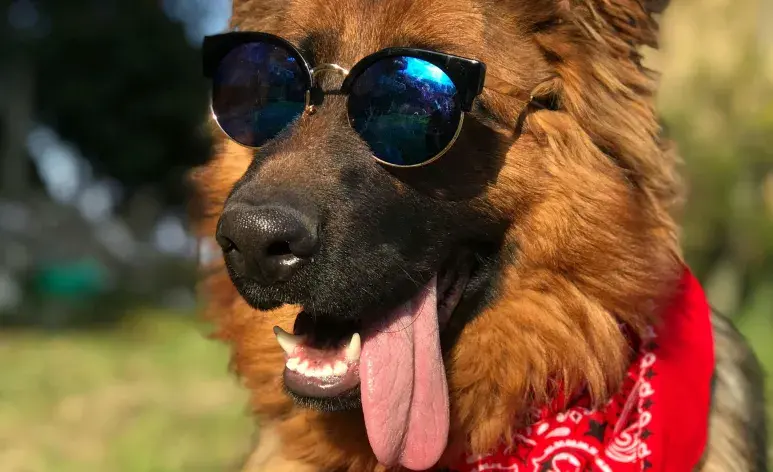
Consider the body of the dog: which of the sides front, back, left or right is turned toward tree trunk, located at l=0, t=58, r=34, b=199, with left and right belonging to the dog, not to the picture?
right

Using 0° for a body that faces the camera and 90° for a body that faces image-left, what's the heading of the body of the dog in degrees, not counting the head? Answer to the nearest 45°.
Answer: approximately 45°
